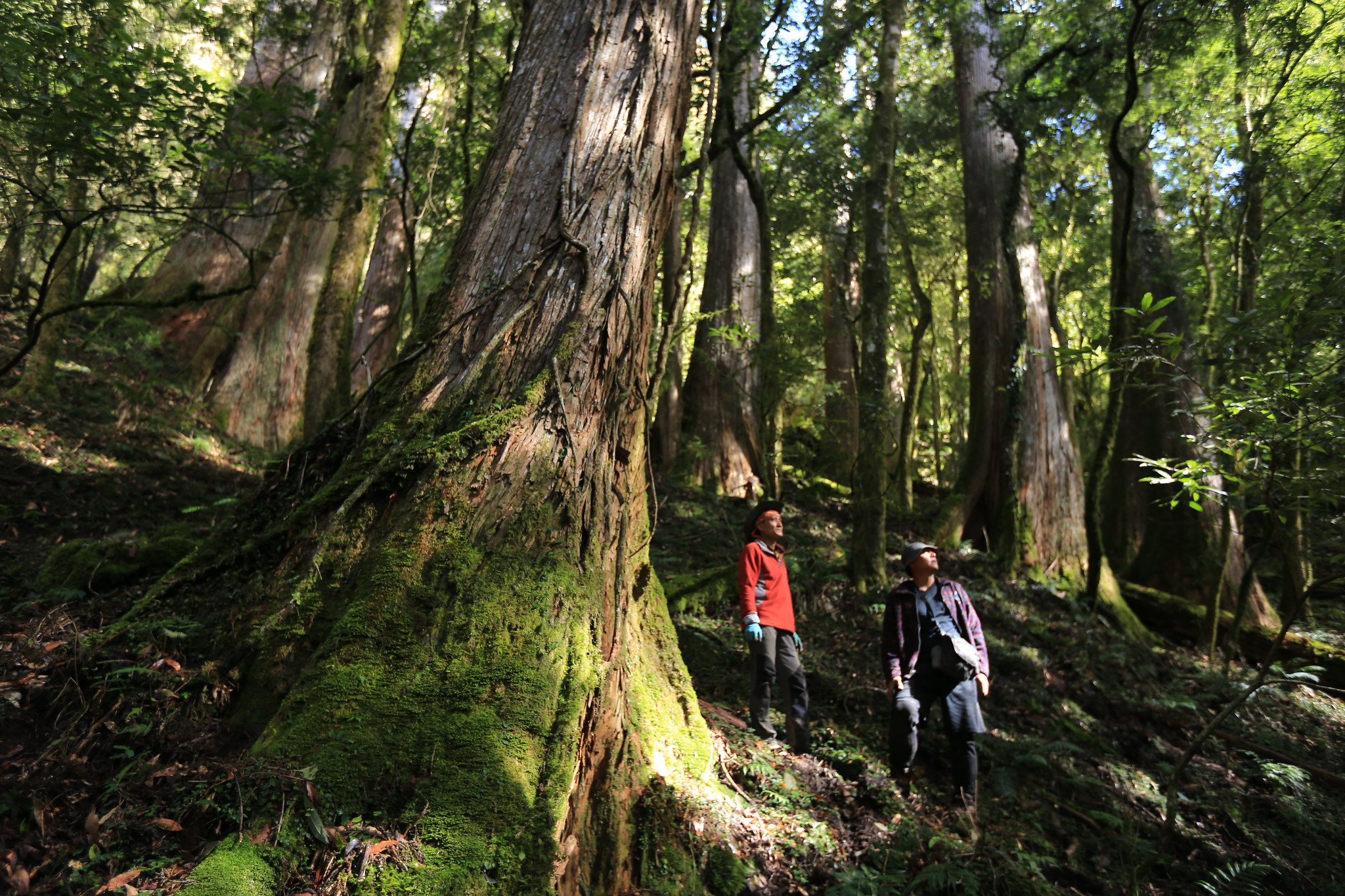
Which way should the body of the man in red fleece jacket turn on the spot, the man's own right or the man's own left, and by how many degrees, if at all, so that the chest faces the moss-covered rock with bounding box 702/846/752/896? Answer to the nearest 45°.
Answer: approximately 45° to the man's own right

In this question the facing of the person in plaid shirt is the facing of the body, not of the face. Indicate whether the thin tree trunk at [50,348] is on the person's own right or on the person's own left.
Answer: on the person's own right

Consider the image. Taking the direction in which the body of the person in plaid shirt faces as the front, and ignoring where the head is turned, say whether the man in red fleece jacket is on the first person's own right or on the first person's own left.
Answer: on the first person's own right

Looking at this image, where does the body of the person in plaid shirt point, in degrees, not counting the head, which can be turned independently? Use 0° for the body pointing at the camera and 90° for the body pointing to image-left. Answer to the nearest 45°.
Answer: approximately 0°

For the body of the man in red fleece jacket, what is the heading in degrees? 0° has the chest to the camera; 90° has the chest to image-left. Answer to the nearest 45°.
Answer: approximately 315°

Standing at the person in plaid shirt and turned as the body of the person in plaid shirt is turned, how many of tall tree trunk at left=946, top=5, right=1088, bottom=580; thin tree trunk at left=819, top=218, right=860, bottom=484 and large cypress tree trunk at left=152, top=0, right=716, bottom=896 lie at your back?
2

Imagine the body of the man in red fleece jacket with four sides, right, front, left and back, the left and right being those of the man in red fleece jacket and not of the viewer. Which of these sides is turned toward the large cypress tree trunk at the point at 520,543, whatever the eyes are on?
right

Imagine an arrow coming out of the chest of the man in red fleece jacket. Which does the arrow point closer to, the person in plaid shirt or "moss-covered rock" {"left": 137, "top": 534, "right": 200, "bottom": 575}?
the person in plaid shirt

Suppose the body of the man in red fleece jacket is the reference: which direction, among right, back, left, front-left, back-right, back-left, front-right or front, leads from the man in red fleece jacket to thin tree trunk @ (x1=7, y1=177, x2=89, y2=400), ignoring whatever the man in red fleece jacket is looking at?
back-right

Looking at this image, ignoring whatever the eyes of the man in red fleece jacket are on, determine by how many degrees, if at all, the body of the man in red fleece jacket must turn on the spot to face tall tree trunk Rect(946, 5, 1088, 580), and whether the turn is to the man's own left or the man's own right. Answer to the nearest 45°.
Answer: approximately 90° to the man's own left

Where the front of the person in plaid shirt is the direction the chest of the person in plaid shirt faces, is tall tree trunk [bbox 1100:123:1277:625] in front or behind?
behind

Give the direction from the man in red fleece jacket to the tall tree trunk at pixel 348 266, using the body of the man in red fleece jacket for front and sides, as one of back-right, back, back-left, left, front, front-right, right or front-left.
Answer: back-right

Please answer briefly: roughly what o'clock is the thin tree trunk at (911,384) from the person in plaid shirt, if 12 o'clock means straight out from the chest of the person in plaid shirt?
The thin tree trunk is roughly at 6 o'clock from the person in plaid shirt.

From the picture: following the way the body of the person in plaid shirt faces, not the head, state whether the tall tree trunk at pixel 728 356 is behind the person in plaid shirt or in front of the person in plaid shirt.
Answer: behind

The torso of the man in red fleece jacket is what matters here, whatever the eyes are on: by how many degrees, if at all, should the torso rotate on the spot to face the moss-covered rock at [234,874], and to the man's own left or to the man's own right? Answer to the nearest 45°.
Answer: approximately 90° to the man's own right
